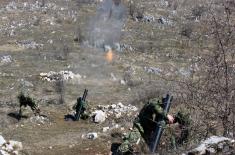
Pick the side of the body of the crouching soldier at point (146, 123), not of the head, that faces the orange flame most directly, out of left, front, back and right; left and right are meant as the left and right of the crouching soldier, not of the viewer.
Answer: left

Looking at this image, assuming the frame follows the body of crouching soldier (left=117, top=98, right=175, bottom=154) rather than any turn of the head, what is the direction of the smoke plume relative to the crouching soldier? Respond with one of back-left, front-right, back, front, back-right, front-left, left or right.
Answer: left

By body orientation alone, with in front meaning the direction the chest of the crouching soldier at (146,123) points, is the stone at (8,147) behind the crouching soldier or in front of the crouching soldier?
behind

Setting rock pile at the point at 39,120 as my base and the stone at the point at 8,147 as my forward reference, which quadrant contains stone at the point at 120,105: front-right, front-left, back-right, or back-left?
back-left

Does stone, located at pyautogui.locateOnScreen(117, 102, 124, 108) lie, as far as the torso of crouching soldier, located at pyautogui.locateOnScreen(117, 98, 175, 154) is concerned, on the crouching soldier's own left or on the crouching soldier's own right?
on the crouching soldier's own left

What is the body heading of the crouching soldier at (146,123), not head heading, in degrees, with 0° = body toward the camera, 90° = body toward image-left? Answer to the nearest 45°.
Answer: approximately 270°
